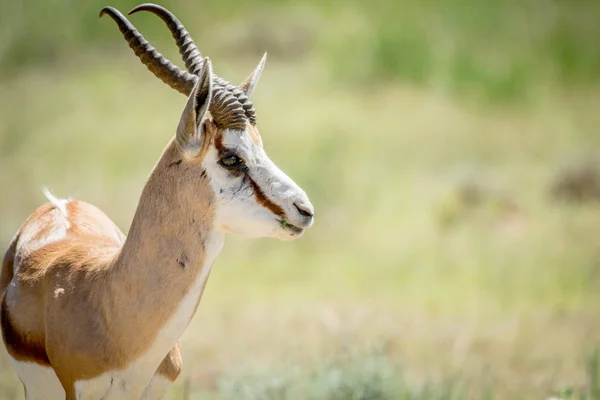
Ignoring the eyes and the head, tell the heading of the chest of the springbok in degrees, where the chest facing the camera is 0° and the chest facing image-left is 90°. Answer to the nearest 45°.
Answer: approximately 315°
